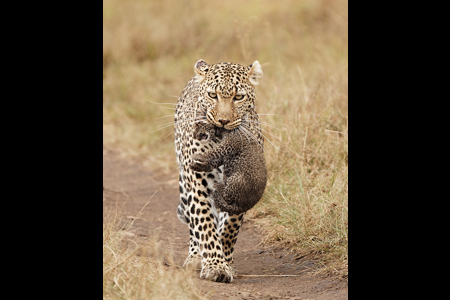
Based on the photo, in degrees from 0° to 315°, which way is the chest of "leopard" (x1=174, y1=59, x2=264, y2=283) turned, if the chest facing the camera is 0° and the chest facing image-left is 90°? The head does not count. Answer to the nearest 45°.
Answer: approximately 0°
